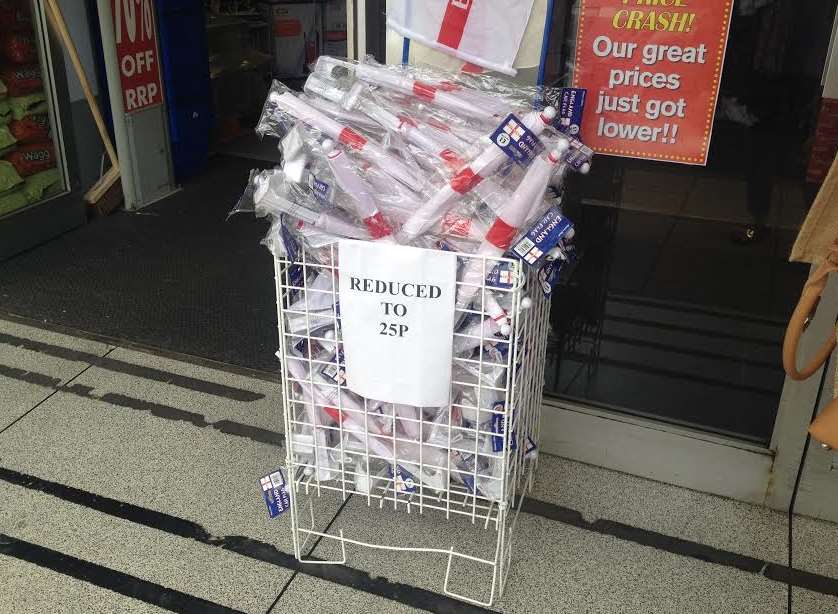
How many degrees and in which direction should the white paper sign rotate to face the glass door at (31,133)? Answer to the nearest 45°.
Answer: approximately 135° to its right

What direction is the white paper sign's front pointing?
toward the camera

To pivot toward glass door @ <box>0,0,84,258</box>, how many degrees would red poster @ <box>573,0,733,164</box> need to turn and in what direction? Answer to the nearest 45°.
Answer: approximately 90° to its right

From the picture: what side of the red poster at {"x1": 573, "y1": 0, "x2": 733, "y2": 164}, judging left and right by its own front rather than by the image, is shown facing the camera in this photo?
front

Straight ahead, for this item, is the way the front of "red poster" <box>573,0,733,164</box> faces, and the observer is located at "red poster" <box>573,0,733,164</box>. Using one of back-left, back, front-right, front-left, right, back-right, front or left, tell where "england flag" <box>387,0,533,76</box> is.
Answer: right

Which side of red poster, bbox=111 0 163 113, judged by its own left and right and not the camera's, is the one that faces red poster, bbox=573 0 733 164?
front

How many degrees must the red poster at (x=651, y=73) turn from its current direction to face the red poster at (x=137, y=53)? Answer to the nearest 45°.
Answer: approximately 135° to its right

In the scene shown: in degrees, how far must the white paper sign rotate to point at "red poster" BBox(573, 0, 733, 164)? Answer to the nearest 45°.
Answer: approximately 135° to its left
